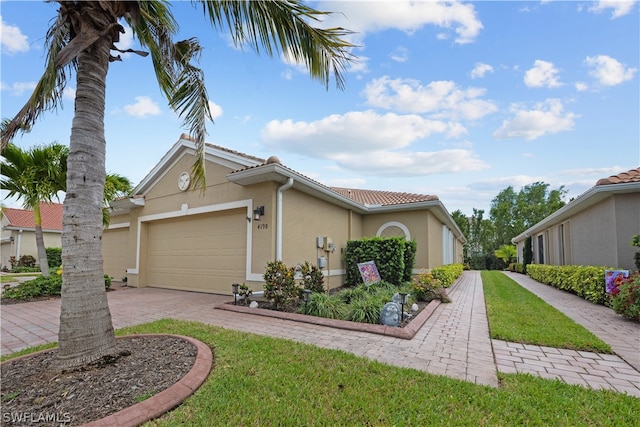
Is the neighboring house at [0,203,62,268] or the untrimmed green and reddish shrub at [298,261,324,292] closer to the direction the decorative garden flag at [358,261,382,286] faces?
the untrimmed green and reddish shrub

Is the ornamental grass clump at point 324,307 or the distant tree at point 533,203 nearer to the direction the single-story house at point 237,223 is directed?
the ornamental grass clump

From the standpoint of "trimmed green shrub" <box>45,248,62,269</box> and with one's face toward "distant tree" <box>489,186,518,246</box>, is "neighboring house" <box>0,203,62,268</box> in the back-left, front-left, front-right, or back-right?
back-left

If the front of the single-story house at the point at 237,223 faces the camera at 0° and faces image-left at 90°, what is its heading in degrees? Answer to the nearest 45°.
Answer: approximately 45°

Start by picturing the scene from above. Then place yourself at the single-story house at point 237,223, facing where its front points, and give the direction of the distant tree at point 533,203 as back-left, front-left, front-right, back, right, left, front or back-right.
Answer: back

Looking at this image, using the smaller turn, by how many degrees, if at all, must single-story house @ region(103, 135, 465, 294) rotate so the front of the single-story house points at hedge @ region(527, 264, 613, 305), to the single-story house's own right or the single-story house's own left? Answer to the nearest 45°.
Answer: approximately 135° to the single-story house's own left

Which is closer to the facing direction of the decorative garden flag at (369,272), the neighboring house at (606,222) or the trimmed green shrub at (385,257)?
the neighboring house

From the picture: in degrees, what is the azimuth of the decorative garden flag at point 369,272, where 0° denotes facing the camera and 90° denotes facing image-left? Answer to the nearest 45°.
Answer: approximately 0°

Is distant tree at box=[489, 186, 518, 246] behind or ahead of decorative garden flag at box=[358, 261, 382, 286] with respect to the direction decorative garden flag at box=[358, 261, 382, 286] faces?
behind

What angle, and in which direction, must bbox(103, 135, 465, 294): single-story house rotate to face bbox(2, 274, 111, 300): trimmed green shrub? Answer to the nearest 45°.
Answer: approximately 45° to its right

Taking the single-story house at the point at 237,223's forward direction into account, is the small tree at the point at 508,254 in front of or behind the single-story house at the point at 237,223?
behind

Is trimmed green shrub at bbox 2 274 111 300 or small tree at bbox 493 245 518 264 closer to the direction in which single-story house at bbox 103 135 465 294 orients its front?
the trimmed green shrub
